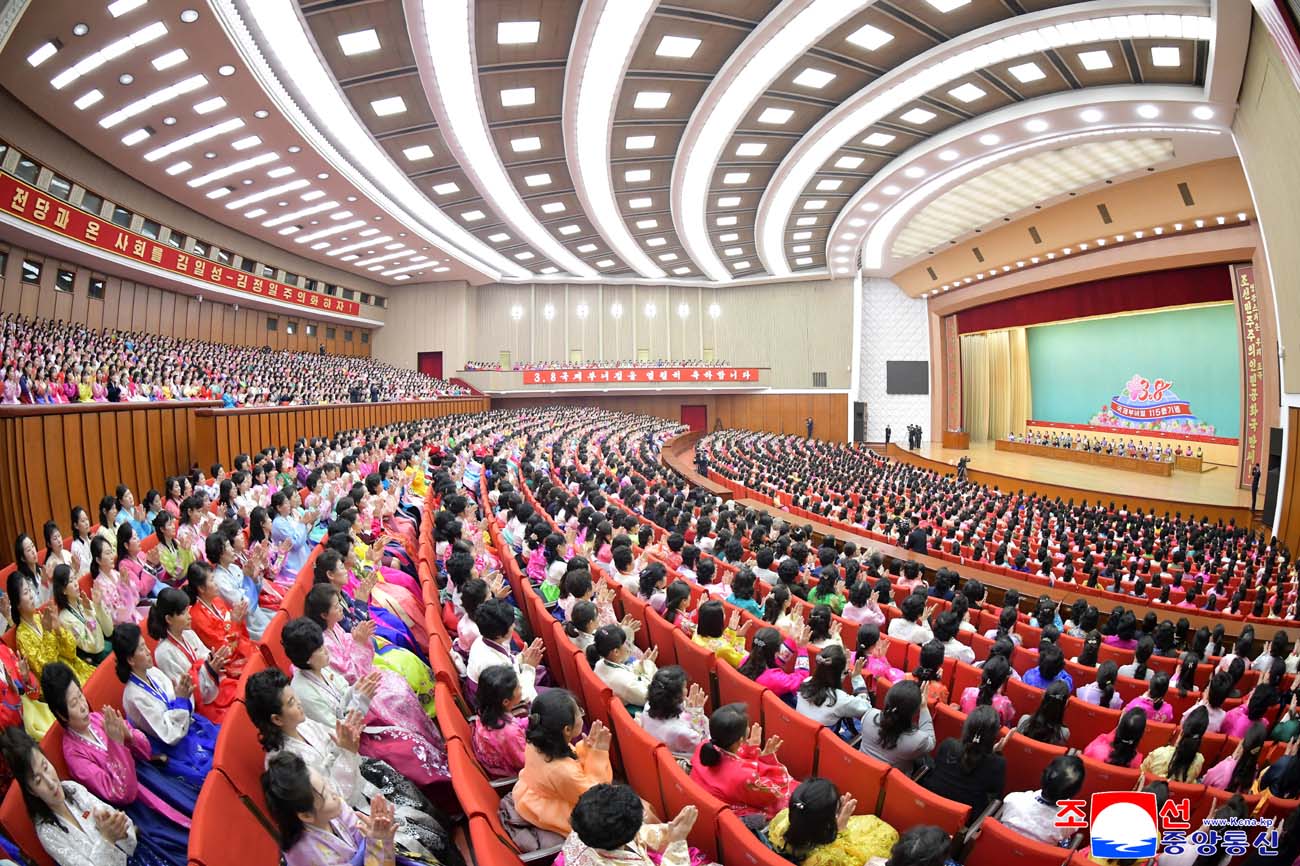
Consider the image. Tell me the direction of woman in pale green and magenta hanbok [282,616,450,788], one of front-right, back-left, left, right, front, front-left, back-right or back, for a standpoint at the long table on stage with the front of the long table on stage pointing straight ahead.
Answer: front-left

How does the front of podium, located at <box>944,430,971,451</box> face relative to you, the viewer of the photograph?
facing the viewer and to the left of the viewer

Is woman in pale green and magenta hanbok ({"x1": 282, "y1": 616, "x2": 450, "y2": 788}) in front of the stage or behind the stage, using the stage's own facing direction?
in front

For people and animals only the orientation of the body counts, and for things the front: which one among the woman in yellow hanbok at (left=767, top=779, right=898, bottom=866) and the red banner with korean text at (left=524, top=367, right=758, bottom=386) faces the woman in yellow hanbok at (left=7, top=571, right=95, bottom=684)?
the red banner with korean text

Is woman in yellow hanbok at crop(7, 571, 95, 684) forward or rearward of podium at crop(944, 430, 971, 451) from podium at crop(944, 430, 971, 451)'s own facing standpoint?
forward

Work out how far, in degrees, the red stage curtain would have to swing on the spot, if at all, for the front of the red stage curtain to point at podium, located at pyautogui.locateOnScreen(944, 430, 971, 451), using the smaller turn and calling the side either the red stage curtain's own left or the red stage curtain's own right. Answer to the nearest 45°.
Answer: approximately 90° to the red stage curtain's own right

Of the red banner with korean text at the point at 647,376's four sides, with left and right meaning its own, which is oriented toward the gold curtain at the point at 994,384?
left

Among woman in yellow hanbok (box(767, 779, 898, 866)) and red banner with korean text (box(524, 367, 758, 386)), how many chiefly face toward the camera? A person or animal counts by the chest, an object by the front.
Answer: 1

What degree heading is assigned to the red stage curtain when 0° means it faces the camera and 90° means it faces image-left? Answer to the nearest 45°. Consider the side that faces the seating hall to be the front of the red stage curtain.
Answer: approximately 45°

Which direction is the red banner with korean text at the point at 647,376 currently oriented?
toward the camera

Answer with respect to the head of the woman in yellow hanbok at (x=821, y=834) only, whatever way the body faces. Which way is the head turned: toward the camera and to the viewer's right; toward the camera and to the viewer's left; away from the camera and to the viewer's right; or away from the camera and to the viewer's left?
away from the camera and to the viewer's right

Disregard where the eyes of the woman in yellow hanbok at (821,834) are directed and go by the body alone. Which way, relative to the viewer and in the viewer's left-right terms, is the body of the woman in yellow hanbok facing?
facing away from the viewer and to the right of the viewer

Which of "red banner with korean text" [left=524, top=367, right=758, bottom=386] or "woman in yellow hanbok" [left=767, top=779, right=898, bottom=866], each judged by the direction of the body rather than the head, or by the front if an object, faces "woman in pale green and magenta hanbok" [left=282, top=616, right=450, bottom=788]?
the red banner with korean text
